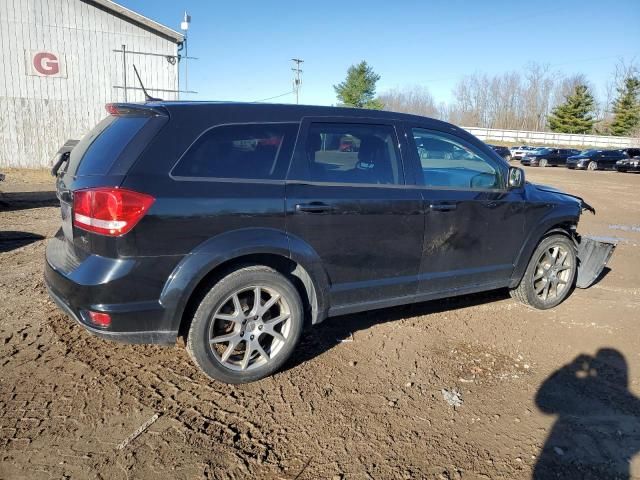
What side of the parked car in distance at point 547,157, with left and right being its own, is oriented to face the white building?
front

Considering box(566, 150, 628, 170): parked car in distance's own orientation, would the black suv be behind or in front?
in front

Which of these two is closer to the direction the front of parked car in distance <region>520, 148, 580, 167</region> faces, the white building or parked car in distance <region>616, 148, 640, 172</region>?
the white building

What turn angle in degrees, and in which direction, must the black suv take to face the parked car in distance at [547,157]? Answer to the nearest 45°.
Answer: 0° — it already faces it

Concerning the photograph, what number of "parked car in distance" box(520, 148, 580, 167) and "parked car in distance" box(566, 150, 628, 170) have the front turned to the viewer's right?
0

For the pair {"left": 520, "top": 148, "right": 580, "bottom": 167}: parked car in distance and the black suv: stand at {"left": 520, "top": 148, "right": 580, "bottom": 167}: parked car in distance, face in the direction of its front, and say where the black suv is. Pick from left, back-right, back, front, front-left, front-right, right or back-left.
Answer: front-left

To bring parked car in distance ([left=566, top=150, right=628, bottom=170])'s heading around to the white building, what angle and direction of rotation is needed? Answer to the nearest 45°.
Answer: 0° — it already faces it

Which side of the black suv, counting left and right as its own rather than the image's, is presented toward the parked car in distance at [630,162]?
front

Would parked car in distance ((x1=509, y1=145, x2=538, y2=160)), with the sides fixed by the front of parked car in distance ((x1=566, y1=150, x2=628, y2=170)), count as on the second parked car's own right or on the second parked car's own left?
on the second parked car's own right

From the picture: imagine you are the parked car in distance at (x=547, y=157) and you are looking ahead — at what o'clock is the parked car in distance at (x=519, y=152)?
the parked car in distance at (x=519, y=152) is roughly at 3 o'clock from the parked car in distance at (x=547, y=157).

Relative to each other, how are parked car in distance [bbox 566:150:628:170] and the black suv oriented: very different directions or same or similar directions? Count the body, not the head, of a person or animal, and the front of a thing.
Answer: very different directions

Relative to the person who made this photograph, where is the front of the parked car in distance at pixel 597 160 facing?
facing the viewer and to the left of the viewer

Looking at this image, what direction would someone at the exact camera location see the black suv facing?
facing away from the viewer and to the right of the viewer
